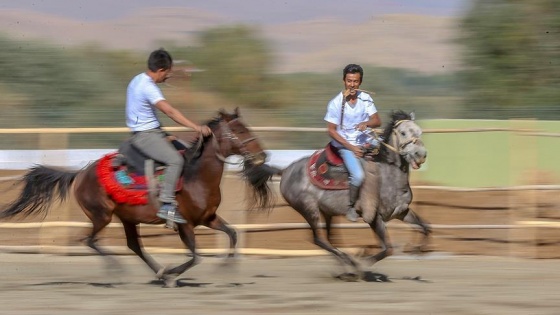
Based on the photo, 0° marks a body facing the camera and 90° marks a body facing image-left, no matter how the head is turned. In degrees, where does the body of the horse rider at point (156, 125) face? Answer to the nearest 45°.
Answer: approximately 270°

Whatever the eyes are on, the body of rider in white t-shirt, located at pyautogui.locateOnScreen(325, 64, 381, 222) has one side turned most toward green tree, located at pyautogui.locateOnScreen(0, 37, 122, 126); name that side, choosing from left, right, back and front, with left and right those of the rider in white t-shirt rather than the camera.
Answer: back

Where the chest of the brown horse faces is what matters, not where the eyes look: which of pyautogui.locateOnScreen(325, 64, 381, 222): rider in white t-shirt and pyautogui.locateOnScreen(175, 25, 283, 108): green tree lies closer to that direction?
the rider in white t-shirt

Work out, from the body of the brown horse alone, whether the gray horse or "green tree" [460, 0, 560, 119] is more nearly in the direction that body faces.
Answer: the gray horse

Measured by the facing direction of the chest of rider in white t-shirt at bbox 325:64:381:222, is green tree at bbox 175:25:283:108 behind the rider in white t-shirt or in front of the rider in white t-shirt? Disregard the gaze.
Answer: behind

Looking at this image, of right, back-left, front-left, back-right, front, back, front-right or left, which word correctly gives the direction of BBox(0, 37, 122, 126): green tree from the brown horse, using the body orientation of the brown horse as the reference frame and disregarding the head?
left

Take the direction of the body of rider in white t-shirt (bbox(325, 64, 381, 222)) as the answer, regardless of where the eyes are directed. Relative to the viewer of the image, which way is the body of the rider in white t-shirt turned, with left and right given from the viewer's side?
facing the viewer and to the right of the viewer

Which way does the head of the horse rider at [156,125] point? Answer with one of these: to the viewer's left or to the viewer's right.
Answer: to the viewer's right

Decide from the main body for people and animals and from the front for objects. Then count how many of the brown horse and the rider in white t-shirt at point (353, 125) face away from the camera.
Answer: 0

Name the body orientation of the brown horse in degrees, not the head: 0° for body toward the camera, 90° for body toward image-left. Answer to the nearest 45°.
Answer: approximately 270°
